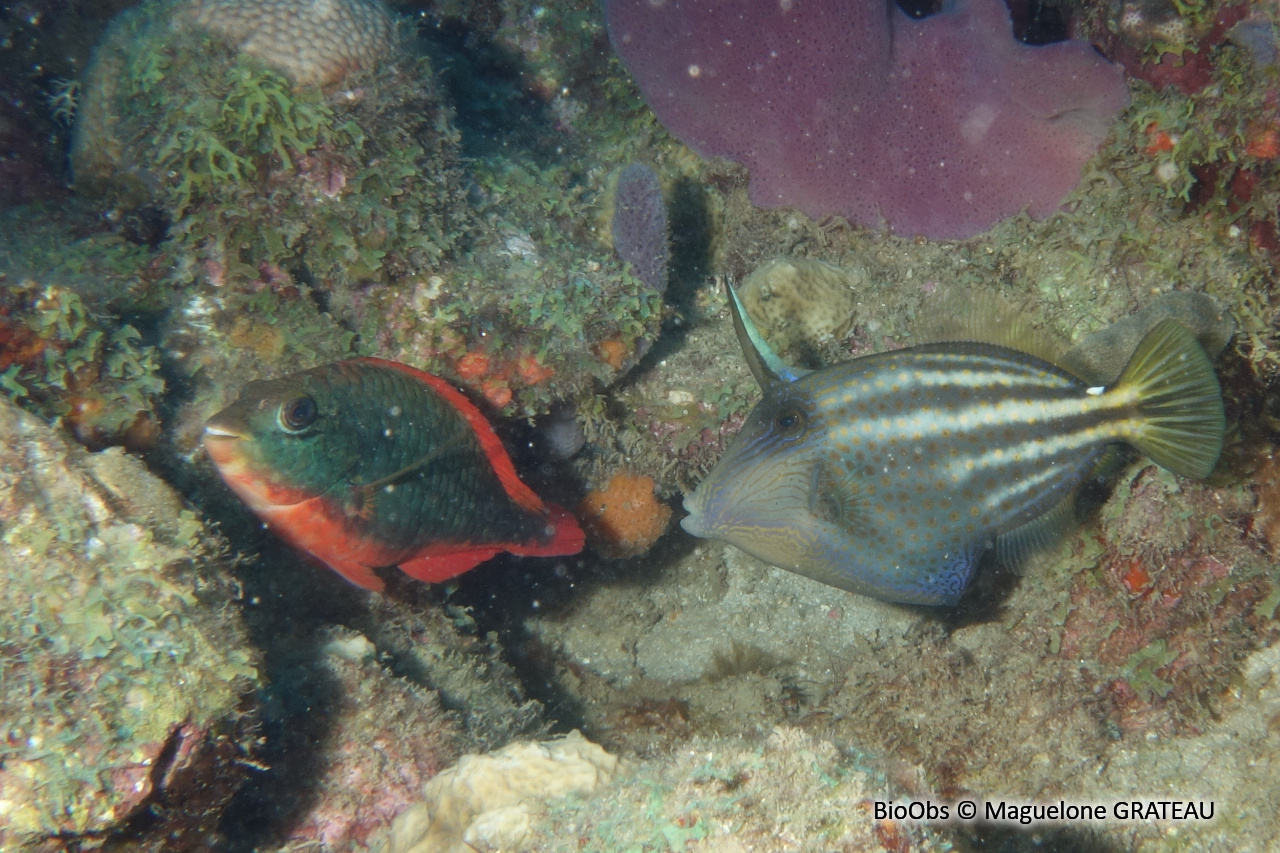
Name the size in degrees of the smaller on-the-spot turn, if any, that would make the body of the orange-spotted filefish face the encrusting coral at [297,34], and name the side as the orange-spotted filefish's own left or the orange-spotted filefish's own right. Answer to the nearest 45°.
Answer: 0° — it already faces it

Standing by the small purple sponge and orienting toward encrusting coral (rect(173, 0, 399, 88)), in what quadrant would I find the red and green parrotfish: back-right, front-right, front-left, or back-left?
front-left

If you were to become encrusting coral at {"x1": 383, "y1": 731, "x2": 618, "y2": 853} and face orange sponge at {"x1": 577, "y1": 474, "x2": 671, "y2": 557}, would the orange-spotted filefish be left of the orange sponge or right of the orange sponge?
right

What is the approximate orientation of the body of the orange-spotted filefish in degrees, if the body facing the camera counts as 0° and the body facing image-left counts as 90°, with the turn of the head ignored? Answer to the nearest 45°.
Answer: approximately 90°

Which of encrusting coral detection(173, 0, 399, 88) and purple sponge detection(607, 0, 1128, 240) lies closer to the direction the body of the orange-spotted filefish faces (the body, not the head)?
the encrusting coral

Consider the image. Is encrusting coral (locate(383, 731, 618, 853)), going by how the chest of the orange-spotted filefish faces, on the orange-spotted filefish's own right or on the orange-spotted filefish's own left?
on the orange-spotted filefish's own left

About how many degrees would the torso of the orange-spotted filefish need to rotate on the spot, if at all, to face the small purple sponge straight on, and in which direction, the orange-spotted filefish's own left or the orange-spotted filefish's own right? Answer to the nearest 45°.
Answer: approximately 45° to the orange-spotted filefish's own right
